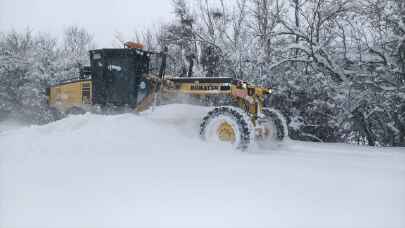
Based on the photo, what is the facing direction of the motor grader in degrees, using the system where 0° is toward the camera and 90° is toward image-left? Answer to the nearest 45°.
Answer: approximately 315°
